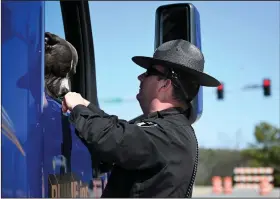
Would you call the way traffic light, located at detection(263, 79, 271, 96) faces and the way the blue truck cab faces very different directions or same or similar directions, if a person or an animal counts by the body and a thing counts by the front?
very different directions

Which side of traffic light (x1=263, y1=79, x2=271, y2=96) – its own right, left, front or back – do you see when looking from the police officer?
front

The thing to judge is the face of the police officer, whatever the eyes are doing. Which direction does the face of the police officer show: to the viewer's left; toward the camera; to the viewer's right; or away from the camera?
to the viewer's left

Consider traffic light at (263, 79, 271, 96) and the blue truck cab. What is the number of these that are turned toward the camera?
1

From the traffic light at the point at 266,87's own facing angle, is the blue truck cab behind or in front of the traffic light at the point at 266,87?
in front

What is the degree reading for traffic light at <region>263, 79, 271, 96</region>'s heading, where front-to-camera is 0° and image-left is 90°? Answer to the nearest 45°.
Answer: approximately 0°

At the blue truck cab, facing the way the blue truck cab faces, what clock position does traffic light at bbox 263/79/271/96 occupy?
The traffic light is roughly at 11 o'clock from the blue truck cab.

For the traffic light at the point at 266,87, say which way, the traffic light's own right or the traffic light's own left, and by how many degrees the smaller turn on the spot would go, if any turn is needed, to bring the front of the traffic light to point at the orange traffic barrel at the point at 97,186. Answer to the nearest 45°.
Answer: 0° — it already faces it

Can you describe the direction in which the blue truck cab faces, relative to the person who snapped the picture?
facing away from the viewer and to the right of the viewer

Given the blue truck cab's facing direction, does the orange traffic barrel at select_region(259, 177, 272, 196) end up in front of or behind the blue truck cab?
in front
